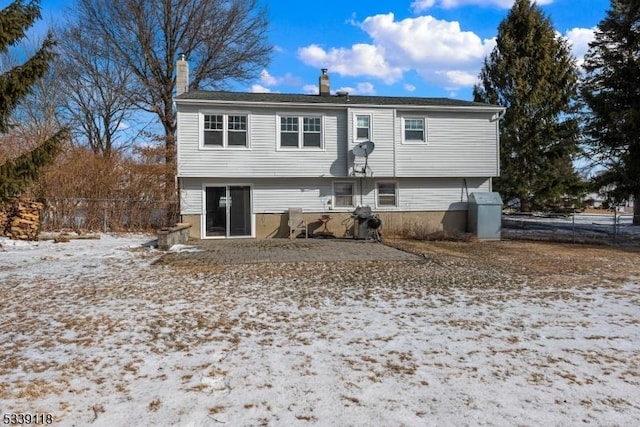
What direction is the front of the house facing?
away from the camera

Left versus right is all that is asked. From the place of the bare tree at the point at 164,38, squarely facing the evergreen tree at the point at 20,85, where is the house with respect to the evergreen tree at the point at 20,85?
left

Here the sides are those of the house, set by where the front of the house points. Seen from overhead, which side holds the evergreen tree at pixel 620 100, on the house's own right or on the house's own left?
on the house's own right

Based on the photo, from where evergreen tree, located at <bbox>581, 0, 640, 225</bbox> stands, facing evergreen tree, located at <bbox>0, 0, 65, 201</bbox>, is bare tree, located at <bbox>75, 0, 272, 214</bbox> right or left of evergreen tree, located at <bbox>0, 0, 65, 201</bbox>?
right

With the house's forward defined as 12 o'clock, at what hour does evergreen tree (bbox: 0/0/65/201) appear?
The evergreen tree is roughly at 7 o'clock from the house.

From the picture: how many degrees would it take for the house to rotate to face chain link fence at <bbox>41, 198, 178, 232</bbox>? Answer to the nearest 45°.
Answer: approximately 90° to its left
